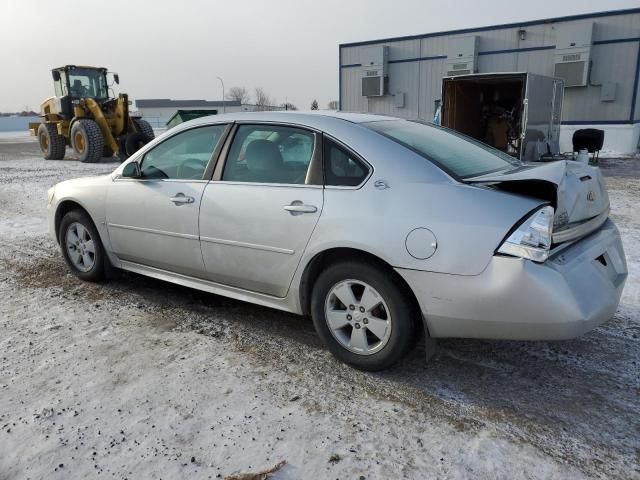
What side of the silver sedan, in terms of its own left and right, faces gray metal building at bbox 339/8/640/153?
right

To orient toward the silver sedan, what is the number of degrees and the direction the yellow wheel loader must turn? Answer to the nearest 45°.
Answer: approximately 45° to its right

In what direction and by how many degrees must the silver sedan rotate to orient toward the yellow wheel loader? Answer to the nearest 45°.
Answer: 0° — it already faces it

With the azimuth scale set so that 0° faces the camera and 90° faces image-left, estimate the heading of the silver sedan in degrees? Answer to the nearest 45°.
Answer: approximately 135°

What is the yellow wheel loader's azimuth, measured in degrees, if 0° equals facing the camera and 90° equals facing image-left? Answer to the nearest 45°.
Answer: approximately 315°

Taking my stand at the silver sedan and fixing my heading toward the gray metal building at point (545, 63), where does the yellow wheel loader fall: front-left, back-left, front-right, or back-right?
front-left

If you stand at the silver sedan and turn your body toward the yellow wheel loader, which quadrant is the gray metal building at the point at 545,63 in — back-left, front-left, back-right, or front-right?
front-right

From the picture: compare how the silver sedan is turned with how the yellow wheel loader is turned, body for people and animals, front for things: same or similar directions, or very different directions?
very different directions
